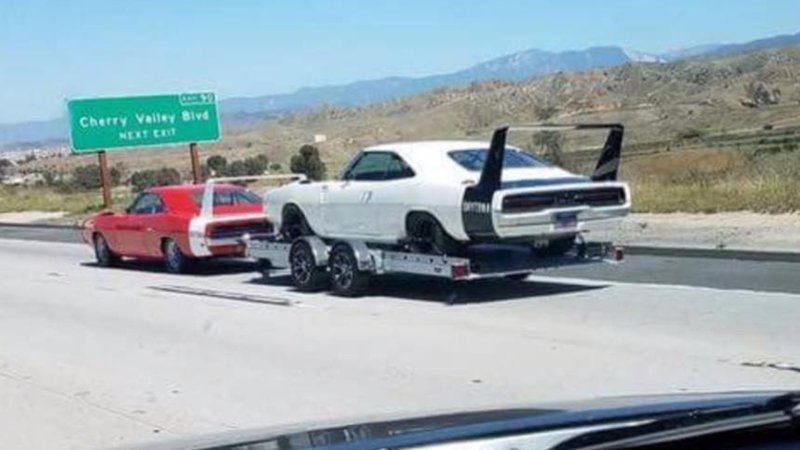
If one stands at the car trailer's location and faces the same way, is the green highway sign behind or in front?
in front

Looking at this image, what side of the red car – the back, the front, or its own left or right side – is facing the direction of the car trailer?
back

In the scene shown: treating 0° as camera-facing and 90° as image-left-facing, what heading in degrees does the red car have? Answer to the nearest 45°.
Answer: approximately 135°

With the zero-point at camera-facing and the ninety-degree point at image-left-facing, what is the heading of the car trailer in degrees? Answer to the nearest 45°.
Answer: approximately 135°

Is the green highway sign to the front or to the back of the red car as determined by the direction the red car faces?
to the front

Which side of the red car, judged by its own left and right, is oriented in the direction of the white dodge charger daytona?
back

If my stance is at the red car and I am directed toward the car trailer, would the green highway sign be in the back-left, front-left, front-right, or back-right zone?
back-left

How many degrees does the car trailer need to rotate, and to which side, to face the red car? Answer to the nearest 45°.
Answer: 0° — it already faces it

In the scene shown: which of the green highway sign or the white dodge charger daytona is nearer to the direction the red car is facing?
the green highway sign

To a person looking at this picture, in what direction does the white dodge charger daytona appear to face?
facing away from the viewer and to the left of the viewer

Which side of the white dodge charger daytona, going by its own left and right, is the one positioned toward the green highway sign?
front
